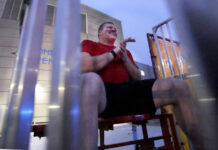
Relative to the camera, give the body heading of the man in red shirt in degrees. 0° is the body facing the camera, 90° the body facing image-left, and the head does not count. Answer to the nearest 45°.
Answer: approximately 315°

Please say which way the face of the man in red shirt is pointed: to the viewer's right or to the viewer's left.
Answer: to the viewer's right
